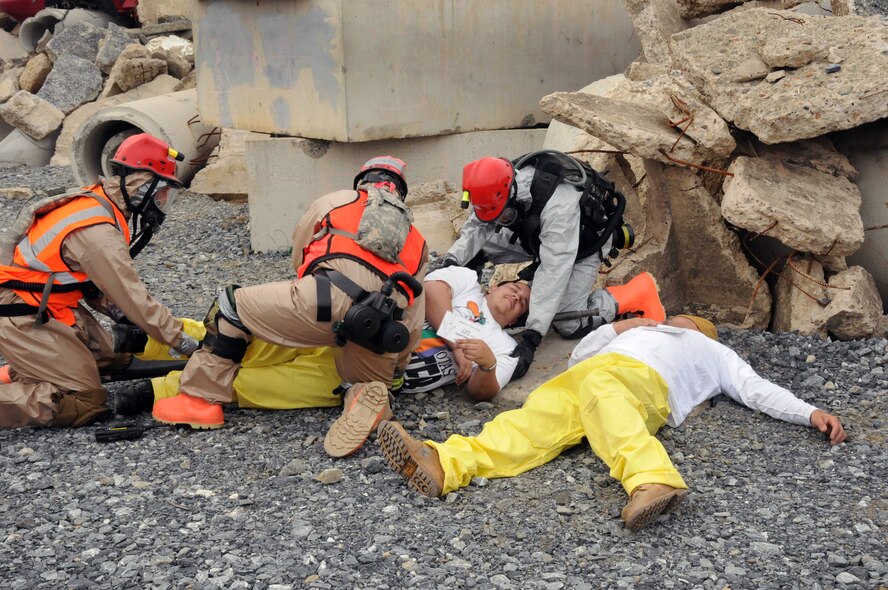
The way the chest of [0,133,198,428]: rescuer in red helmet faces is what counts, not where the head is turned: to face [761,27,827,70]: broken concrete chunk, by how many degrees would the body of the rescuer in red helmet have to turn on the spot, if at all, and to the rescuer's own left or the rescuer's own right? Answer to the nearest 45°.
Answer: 0° — they already face it

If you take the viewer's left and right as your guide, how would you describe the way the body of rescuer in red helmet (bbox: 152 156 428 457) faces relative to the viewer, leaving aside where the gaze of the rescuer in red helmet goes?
facing away from the viewer and to the left of the viewer

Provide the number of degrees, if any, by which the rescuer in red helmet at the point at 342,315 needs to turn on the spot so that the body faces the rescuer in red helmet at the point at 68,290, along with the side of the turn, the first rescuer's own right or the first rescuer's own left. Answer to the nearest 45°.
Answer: approximately 45° to the first rescuer's own left

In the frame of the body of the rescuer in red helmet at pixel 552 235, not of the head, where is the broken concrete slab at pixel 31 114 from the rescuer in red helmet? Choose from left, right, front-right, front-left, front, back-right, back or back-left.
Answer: right

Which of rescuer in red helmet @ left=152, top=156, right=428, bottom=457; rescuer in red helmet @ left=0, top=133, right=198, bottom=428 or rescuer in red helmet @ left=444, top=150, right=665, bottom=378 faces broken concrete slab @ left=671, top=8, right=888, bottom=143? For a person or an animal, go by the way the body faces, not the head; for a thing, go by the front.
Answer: rescuer in red helmet @ left=0, top=133, right=198, bottom=428

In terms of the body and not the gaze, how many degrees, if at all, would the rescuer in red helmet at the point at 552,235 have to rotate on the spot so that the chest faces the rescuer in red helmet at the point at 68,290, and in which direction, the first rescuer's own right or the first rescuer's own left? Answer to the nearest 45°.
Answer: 0° — they already face them

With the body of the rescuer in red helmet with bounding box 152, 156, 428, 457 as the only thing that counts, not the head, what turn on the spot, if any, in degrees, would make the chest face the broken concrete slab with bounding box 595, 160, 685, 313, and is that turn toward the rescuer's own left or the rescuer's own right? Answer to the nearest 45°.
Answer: approximately 90° to the rescuer's own right

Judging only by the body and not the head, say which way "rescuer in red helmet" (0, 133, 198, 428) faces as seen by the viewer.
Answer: to the viewer's right

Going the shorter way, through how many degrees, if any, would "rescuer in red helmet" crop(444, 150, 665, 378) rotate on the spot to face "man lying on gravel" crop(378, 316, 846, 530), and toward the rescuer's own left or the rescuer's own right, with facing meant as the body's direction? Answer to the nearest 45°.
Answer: approximately 45° to the rescuer's own left

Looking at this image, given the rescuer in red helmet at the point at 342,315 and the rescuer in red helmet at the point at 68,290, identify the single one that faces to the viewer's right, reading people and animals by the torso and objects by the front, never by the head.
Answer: the rescuer in red helmet at the point at 68,290

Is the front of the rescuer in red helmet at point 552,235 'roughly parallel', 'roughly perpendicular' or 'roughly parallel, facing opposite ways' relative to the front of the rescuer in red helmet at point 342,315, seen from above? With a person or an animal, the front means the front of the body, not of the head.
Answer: roughly perpendicular

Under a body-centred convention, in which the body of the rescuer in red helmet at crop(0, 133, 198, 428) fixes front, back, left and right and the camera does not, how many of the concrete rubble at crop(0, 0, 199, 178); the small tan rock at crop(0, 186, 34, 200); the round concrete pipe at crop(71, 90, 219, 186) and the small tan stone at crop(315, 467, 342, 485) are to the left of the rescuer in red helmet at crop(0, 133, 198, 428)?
3

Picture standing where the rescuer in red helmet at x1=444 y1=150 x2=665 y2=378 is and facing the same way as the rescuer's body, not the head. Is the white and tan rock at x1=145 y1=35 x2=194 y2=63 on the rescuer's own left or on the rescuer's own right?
on the rescuer's own right
